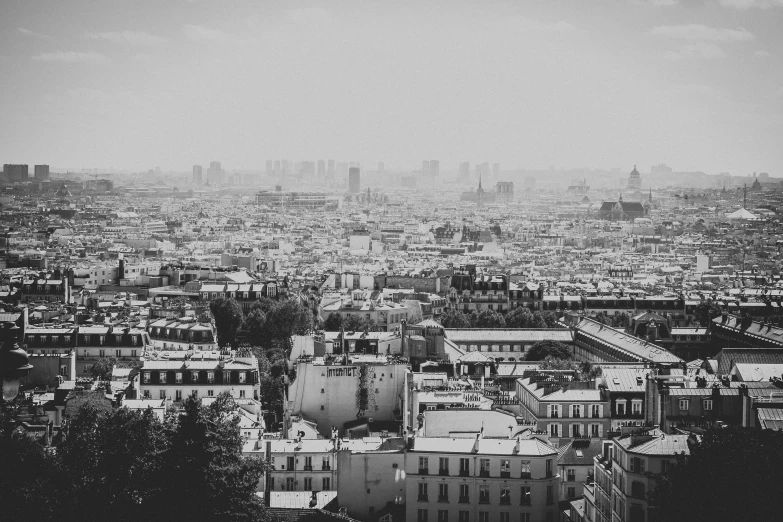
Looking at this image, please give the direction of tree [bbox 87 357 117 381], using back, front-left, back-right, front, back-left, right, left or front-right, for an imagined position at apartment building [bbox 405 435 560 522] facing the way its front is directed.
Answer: back-right

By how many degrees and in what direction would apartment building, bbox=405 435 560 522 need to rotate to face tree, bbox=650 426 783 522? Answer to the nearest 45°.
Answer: approximately 45° to its left

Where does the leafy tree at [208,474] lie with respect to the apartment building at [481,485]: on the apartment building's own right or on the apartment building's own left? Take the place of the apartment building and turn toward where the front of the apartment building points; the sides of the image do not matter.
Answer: on the apartment building's own right

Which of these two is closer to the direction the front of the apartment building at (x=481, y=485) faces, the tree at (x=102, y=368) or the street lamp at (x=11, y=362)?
the street lamp

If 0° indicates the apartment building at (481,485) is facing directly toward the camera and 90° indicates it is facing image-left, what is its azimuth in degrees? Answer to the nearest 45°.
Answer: approximately 0°
